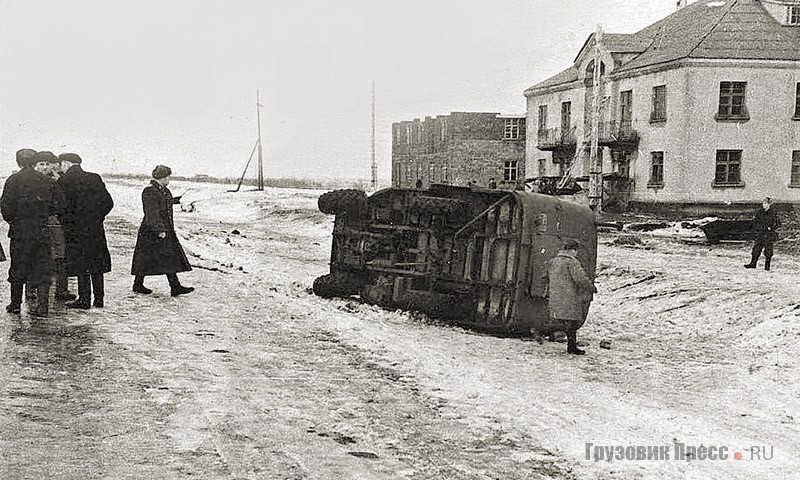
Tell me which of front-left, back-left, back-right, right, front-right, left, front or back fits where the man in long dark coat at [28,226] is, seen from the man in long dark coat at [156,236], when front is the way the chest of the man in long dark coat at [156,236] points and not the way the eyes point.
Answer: back-right

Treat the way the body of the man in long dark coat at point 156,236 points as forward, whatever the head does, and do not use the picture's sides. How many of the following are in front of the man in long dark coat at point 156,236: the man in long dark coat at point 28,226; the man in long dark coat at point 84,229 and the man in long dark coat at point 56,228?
0

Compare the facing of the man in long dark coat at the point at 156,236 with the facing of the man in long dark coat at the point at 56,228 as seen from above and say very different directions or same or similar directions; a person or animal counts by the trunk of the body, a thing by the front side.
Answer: same or similar directions

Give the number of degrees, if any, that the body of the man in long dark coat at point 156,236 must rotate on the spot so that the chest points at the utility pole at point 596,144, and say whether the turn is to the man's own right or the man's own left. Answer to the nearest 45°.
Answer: approximately 45° to the man's own left

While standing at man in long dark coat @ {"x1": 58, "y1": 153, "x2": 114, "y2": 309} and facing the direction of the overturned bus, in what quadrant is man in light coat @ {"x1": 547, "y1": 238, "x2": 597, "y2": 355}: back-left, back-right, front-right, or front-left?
front-right

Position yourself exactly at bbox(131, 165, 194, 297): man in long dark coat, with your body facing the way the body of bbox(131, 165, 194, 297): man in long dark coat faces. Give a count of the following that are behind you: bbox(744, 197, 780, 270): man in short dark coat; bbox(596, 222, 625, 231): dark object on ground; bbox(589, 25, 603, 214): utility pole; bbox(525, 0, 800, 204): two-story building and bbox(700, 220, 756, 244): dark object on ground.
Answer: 0

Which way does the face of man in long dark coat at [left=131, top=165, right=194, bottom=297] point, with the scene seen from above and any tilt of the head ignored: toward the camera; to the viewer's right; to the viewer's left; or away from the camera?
to the viewer's right

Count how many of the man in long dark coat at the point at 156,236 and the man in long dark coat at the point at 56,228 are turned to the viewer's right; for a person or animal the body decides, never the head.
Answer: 1

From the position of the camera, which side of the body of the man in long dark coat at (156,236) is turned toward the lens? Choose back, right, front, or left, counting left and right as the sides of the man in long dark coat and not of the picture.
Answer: right
